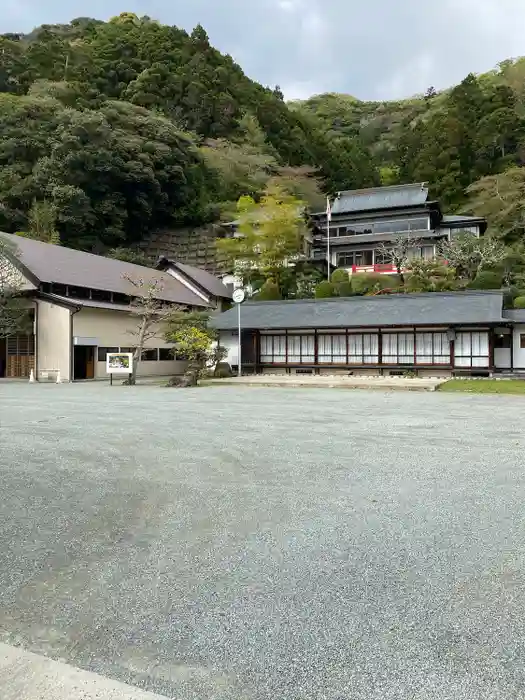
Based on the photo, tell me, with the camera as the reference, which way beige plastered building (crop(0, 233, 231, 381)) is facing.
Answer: facing the viewer and to the right of the viewer

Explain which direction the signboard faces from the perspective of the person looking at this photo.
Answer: facing the viewer

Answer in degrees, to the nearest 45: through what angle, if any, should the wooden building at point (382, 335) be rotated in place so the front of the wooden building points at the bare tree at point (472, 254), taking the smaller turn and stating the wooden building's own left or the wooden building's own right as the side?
approximately 135° to the wooden building's own left

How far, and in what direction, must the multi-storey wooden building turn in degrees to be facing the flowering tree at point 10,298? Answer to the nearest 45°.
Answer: approximately 45° to its right

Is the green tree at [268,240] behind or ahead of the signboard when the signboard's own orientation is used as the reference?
behind

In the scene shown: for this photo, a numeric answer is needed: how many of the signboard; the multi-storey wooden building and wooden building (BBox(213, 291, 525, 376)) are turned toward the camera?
3

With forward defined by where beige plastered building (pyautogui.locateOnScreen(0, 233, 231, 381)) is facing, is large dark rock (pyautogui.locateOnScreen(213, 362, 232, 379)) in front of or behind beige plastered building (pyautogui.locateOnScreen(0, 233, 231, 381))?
in front

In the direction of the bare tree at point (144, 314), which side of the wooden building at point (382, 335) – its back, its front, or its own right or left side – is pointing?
right

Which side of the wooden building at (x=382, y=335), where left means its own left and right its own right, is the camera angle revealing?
front

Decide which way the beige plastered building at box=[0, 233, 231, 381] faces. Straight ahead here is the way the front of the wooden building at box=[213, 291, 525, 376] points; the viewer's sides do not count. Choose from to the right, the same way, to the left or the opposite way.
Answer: to the left

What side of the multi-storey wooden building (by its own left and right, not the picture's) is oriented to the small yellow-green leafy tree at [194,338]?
front

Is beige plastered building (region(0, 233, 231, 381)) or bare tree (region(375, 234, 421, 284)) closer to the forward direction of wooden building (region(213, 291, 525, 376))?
the beige plastered building

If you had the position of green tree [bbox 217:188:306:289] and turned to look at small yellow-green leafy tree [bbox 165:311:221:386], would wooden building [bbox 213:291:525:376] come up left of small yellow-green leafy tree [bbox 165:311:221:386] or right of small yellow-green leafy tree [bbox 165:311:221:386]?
left

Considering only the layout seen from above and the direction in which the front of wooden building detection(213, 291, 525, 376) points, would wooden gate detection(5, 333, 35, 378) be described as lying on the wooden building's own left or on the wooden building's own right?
on the wooden building's own right

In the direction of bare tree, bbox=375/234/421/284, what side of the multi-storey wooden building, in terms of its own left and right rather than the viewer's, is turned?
front
